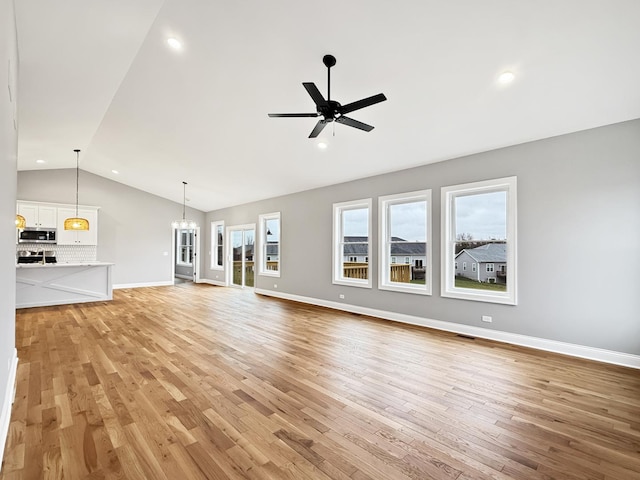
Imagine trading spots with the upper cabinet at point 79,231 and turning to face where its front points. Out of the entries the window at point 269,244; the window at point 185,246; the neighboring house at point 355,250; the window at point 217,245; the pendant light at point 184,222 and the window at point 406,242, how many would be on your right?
0

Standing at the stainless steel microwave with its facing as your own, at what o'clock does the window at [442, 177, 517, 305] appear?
The window is roughly at 11 o'clock from the stainless steel microwave.

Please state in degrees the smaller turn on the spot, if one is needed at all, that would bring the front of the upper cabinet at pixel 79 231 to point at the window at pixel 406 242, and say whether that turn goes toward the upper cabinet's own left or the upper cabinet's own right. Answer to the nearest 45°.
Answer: approximately 45° to the upper cabinet's own left

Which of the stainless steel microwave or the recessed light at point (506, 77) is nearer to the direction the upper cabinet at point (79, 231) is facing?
the recessed light

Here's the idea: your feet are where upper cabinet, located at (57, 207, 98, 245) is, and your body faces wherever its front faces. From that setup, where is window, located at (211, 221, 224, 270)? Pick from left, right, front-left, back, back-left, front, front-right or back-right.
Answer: left

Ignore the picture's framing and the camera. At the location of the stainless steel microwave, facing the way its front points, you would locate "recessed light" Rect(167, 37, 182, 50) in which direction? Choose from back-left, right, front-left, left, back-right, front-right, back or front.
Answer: front

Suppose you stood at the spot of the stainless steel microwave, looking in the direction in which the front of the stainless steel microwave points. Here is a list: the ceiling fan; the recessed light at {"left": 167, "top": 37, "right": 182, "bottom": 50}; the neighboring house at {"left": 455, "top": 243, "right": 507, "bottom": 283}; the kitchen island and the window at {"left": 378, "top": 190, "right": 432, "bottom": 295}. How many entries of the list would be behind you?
0

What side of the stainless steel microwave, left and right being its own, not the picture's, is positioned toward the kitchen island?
front

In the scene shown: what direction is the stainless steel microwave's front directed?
toward the camera

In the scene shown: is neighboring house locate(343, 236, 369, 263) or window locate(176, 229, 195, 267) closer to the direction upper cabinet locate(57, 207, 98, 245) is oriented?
the neighboring house

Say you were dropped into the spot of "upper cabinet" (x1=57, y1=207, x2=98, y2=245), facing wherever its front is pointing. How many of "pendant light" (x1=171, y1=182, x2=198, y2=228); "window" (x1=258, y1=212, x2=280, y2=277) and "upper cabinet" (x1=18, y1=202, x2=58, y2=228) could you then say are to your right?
1

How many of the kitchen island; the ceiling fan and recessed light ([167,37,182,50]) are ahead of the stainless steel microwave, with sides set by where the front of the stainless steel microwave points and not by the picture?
3

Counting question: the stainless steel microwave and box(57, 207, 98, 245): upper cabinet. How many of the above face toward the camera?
2

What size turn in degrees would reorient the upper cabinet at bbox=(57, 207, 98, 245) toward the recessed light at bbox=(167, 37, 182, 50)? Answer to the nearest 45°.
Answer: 0° — it already faces it

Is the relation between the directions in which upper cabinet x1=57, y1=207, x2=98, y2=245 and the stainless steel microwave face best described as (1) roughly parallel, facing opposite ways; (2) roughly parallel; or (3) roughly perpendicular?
roughly parallel

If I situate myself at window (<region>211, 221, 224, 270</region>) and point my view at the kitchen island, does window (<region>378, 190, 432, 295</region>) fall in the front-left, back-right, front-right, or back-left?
front-left

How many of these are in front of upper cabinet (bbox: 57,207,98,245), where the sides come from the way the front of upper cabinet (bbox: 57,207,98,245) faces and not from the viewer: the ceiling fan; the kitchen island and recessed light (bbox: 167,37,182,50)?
3

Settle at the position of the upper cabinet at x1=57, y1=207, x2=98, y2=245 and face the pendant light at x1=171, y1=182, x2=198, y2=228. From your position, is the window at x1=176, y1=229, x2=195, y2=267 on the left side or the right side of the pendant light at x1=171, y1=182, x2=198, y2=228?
left

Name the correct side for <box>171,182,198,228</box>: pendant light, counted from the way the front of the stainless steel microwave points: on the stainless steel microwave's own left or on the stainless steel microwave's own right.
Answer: on the stainless steel microwave's own left
